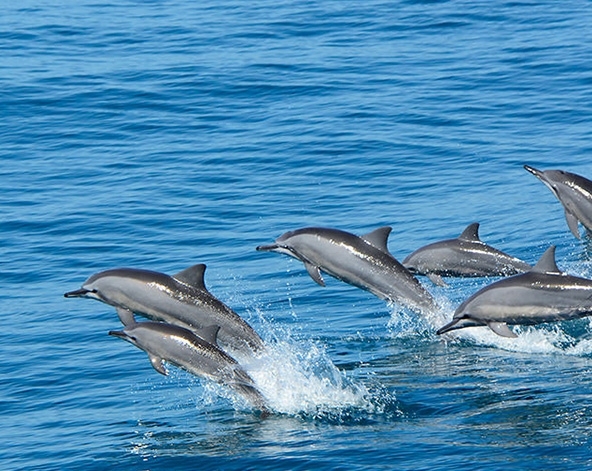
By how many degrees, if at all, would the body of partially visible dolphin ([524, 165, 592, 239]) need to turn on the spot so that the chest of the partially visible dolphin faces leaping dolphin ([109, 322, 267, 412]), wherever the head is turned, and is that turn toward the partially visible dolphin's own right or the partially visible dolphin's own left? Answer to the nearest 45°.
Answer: approximately 45° to the partially visible dolphin's own left

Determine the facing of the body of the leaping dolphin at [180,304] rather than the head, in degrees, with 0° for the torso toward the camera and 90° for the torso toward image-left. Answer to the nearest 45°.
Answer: approximately 90°

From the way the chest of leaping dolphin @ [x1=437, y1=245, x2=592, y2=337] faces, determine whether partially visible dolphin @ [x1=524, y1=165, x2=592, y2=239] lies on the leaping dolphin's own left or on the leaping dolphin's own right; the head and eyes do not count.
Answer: on the leaping dolphin's own right

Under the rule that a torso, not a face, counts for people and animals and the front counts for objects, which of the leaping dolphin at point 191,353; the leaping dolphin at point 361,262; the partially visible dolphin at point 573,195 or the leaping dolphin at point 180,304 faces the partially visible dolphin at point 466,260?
the partially visible dolphin at point 573,195

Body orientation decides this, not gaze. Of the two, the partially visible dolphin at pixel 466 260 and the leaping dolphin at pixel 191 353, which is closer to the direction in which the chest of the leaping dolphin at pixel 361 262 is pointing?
the leaping dolphin

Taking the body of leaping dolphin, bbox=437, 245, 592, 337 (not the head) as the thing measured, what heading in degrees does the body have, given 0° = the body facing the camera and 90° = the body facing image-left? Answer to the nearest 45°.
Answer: approximately 90°

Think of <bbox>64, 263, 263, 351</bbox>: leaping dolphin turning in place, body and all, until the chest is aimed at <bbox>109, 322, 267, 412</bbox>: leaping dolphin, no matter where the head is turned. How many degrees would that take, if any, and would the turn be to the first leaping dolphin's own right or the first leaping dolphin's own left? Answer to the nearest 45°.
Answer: approximately 90° to the first leaping dolphin's own left

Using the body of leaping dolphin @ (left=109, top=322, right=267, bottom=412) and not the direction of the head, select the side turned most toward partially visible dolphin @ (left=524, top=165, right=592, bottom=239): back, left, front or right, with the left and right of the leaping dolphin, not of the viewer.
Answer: back

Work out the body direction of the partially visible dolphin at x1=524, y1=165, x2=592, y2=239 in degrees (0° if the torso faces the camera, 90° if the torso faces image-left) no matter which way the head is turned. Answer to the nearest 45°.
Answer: approximately 90°

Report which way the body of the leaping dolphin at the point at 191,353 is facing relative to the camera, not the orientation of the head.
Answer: to the viewer's left

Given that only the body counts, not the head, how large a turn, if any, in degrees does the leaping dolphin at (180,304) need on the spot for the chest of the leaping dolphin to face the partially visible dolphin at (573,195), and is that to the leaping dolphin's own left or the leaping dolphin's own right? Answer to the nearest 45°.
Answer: approximately 180°

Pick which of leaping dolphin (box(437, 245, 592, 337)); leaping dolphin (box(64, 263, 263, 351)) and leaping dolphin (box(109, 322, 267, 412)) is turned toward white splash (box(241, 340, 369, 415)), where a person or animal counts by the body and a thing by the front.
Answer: leaping dolphin (box(437, 245, 592, 337))

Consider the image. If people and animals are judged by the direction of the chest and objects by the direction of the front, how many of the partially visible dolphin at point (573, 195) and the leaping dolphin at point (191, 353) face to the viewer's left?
2

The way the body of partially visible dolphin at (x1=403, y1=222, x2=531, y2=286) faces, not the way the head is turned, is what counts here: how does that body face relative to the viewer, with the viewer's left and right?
facing to the left of the viewer

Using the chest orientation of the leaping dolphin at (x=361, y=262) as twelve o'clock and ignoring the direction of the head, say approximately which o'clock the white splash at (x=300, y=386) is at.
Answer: The white splash is roughly at 10 o'clock from the leaping dolphin.
